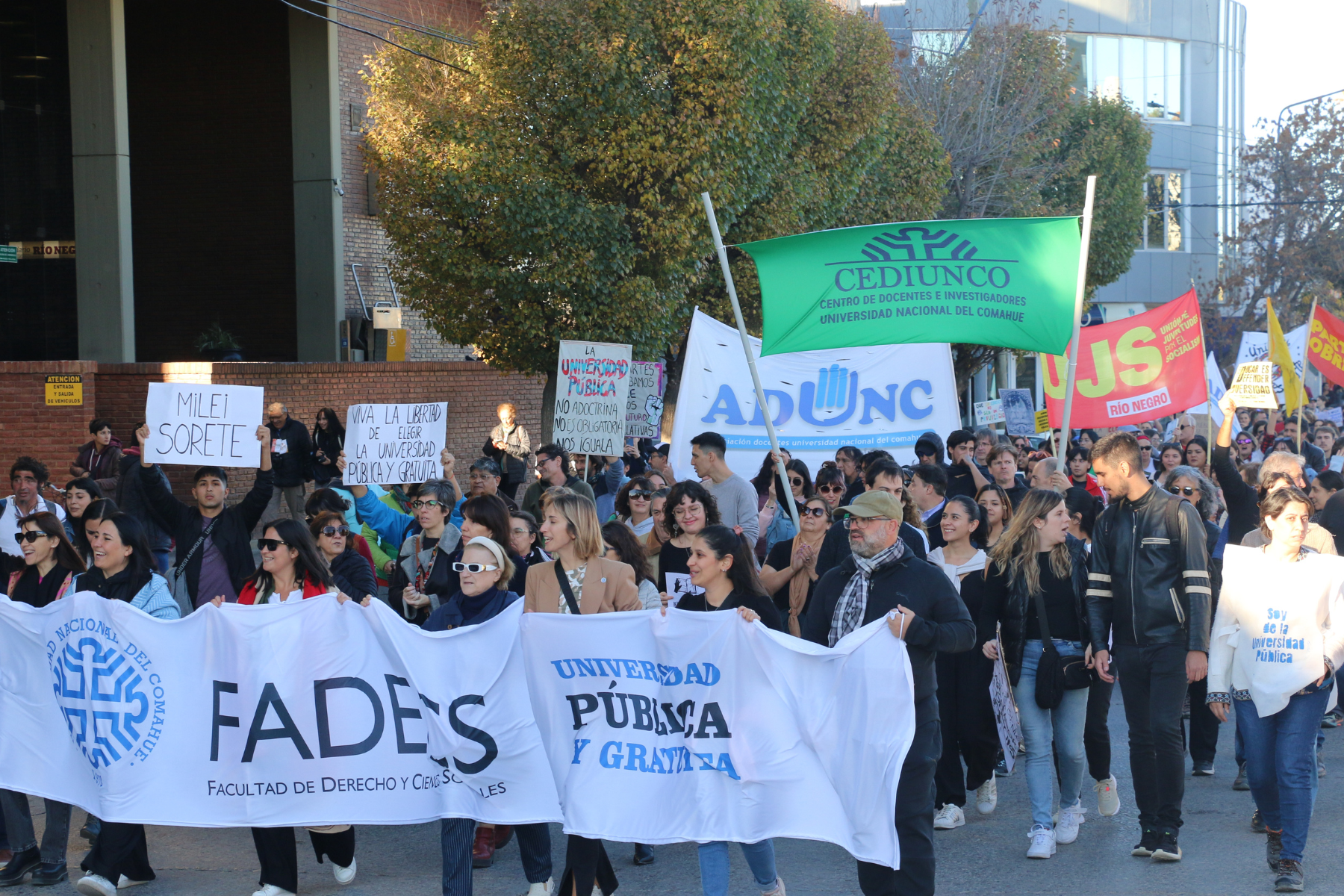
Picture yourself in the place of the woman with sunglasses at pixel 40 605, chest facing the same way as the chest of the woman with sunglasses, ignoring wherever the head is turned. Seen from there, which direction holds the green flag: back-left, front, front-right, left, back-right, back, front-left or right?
back-left

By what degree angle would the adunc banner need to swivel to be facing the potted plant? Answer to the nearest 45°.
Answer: approximately 135° to its right

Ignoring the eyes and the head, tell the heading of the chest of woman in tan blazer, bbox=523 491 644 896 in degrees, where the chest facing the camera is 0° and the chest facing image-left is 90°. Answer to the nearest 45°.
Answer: approximately 45°

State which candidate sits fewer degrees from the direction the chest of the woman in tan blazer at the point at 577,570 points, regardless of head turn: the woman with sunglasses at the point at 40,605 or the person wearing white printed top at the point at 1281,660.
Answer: the woman with sunglasses

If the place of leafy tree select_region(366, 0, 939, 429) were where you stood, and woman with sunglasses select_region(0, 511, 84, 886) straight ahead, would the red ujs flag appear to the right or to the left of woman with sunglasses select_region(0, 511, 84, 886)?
left

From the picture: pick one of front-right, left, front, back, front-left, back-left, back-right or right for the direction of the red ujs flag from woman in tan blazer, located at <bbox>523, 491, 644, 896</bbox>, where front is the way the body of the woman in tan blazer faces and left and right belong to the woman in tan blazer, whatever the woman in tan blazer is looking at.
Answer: back
